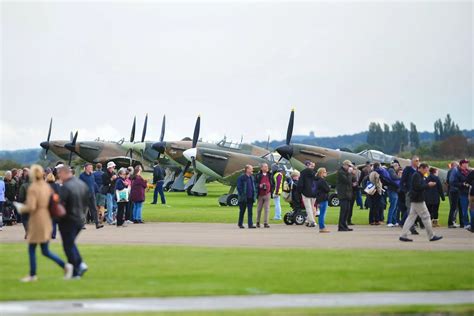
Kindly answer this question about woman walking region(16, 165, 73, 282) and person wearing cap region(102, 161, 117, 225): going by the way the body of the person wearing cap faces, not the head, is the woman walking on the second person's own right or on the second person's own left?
on the second person's own right

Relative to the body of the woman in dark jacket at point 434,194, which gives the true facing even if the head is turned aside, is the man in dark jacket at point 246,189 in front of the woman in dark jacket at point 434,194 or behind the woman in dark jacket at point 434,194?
in front

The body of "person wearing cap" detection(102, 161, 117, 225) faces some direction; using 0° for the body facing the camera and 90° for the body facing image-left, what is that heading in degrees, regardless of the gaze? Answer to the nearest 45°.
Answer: approximately 315°
